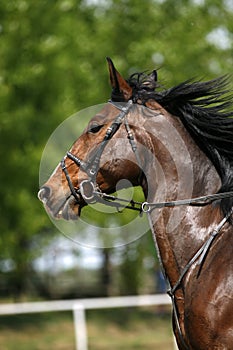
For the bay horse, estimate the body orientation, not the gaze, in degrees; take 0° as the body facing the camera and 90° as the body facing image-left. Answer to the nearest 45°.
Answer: approximately 90°
